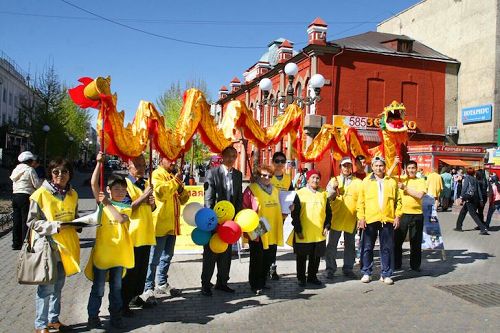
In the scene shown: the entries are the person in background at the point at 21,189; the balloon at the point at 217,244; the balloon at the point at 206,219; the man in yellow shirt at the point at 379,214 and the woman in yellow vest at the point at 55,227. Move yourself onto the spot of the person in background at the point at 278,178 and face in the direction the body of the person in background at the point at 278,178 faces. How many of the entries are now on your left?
1

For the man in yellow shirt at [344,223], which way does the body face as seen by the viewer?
toward the camera

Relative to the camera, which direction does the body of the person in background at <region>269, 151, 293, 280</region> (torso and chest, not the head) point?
toward the camera

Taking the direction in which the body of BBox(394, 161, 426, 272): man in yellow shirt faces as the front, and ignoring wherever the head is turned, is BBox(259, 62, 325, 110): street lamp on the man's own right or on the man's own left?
on the man's own right

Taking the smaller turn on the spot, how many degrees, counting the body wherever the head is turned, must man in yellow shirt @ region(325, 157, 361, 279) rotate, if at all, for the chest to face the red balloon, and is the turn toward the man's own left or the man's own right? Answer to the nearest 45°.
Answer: approximately 45° to the man's own right

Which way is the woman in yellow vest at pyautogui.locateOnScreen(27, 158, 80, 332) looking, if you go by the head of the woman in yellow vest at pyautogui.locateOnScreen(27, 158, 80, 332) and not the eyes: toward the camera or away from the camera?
toward the camera

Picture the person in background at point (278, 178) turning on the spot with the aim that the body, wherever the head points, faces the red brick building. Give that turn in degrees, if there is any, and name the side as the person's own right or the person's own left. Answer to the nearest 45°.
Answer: approximately 180°

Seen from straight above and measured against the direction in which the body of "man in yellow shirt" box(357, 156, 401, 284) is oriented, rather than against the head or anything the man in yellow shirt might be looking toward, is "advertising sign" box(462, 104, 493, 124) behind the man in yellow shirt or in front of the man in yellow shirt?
behind

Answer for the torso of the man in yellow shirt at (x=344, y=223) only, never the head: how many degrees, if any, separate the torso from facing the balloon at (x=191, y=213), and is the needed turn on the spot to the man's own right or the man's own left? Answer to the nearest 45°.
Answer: approximately 45° to the man's own right

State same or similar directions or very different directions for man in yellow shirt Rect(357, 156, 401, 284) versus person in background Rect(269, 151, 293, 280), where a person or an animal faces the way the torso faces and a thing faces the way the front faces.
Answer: same or similar directions

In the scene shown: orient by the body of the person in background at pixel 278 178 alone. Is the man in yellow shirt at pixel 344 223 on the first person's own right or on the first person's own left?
on the first person's own left

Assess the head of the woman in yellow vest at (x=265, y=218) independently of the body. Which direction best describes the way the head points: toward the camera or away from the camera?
toward the camera

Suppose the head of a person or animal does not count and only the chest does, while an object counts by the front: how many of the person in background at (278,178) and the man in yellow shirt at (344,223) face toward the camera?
2

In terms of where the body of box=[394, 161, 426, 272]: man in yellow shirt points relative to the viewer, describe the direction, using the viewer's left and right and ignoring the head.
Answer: facing the viewer and to the left of the viewer

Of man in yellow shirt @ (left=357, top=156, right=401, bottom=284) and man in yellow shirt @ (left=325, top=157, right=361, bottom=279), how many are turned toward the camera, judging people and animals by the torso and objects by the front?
2

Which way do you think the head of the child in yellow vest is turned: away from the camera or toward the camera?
toward the camera

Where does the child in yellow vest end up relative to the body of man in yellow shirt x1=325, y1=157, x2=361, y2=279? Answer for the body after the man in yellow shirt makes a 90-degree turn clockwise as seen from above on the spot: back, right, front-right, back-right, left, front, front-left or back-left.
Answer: front-left
